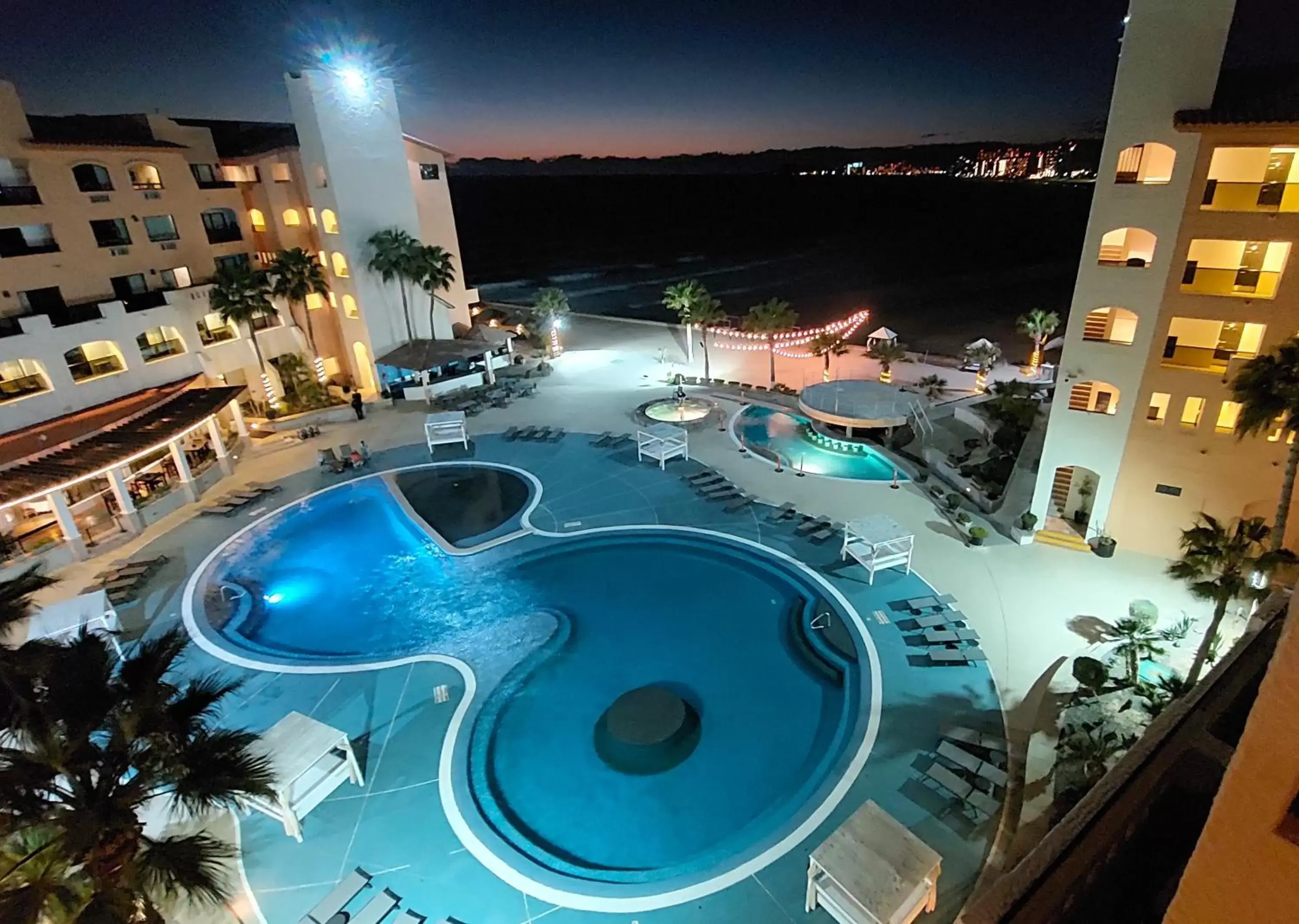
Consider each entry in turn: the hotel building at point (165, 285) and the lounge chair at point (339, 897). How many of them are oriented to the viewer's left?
0

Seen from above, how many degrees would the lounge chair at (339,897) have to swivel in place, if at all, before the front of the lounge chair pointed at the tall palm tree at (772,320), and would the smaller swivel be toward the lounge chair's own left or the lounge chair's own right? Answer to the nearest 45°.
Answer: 0° — it already faces it

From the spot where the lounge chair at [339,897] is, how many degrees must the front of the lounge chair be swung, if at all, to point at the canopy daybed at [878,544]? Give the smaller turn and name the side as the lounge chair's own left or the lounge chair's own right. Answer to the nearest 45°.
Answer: approximately 45° to the lounge chair's own right

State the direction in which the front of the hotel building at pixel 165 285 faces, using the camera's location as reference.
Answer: facing the viewer and to the right of the viewer

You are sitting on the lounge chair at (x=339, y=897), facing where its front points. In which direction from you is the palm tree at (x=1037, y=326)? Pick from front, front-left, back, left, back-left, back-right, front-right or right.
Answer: front-right

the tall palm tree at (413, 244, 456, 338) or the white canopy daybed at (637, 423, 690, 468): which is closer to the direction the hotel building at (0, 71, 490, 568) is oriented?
the white canopy daybed

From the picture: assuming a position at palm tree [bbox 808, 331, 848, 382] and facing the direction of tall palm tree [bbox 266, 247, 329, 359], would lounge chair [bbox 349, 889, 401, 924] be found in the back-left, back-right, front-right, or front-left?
front-left

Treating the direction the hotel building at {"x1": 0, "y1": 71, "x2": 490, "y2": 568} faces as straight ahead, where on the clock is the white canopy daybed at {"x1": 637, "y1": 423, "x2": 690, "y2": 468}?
The white canopy daybed is roughly at 12 o'clock from the hotel building.

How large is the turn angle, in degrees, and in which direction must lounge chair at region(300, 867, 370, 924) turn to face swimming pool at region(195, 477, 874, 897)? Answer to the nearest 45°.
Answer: approximately 45° to its right

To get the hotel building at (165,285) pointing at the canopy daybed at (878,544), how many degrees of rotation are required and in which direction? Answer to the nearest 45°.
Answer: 0° — it already faces it

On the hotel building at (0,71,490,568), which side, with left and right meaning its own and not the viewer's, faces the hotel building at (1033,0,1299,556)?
front

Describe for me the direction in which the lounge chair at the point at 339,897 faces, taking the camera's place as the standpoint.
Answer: facing away from the viewer and to the right of the viewer

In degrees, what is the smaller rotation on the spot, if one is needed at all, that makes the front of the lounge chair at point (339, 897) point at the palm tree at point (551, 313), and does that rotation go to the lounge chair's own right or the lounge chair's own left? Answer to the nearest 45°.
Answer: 0° — it already faces it

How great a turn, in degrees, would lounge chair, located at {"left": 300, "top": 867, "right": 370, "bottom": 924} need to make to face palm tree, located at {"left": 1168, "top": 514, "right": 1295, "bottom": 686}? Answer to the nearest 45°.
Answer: approximately 90° to its right

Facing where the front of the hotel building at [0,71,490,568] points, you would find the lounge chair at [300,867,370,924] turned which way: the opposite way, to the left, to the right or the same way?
to the left

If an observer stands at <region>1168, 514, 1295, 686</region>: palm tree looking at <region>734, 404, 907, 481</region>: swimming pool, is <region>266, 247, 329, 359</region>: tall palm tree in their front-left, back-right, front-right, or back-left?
front-left

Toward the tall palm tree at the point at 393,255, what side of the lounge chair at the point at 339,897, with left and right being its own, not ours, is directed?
front
